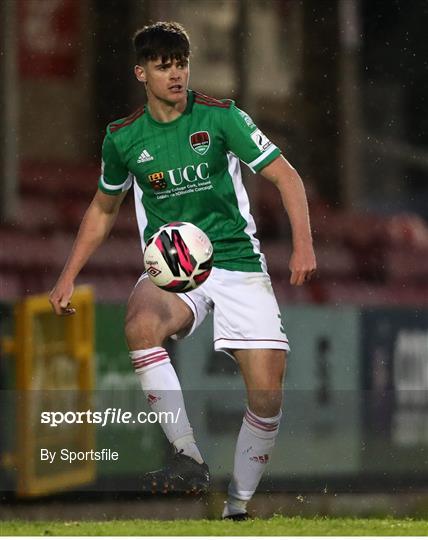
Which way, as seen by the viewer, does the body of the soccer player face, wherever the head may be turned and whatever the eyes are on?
toward the camera

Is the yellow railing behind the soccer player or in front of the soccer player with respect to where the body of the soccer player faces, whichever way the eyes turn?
behind
